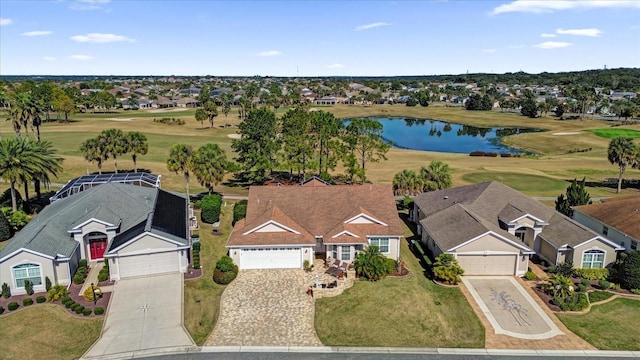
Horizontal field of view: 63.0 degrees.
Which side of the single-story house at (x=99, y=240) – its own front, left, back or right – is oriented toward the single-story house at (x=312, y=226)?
left

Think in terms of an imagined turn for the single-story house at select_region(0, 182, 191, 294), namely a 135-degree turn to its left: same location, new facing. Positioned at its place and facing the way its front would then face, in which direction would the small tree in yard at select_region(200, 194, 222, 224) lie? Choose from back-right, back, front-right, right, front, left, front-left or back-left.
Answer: front

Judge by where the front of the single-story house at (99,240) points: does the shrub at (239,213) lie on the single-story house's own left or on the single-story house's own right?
on the single-story house's own left

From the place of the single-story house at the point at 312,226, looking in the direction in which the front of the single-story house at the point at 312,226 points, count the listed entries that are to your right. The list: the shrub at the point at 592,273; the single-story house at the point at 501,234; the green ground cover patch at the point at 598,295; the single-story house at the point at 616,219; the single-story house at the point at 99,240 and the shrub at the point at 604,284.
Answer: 1

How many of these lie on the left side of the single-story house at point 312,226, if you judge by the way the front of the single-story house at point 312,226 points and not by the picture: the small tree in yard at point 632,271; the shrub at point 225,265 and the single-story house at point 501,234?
2

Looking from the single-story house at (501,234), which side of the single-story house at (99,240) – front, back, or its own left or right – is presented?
left

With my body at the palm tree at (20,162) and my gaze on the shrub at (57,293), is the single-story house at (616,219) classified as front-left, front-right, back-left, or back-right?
front-left

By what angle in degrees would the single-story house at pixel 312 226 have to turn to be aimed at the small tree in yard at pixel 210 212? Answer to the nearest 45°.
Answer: approximately 135° to its right

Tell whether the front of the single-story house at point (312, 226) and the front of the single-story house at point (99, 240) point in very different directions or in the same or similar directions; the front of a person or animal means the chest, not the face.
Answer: same or similar directions

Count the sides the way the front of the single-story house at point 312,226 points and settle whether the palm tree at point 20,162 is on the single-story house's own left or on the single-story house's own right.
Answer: on the single-story house's own right

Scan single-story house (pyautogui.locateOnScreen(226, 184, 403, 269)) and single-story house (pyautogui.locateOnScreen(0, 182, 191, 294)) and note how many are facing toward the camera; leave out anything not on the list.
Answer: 2

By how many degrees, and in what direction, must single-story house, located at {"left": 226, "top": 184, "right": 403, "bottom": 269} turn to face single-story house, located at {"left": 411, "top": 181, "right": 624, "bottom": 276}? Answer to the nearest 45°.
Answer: approximately 90° to its left

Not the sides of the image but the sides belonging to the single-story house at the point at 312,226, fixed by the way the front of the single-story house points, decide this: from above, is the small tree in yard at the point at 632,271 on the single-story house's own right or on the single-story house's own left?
on the single-story house's own left

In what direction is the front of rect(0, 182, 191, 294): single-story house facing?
toward the camera

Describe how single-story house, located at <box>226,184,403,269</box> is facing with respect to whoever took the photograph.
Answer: facing the viewer

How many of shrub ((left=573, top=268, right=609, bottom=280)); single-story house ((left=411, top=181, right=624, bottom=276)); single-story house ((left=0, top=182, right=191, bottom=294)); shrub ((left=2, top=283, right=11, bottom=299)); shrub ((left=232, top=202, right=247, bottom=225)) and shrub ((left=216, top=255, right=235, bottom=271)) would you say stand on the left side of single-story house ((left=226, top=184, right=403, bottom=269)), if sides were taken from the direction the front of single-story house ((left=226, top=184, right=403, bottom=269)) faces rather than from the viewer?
2
